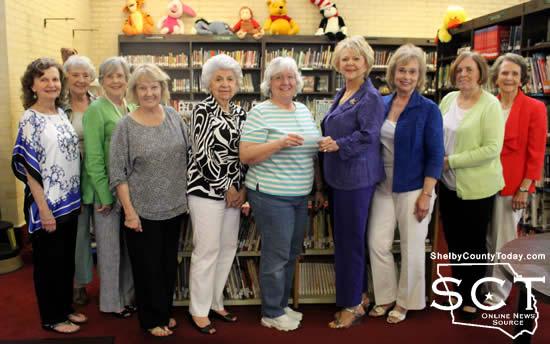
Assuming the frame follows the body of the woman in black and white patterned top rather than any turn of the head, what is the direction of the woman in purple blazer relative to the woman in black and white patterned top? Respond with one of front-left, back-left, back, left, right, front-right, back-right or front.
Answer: front-left

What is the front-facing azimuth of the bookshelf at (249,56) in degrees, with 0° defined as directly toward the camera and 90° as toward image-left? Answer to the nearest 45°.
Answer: approximately 0°
